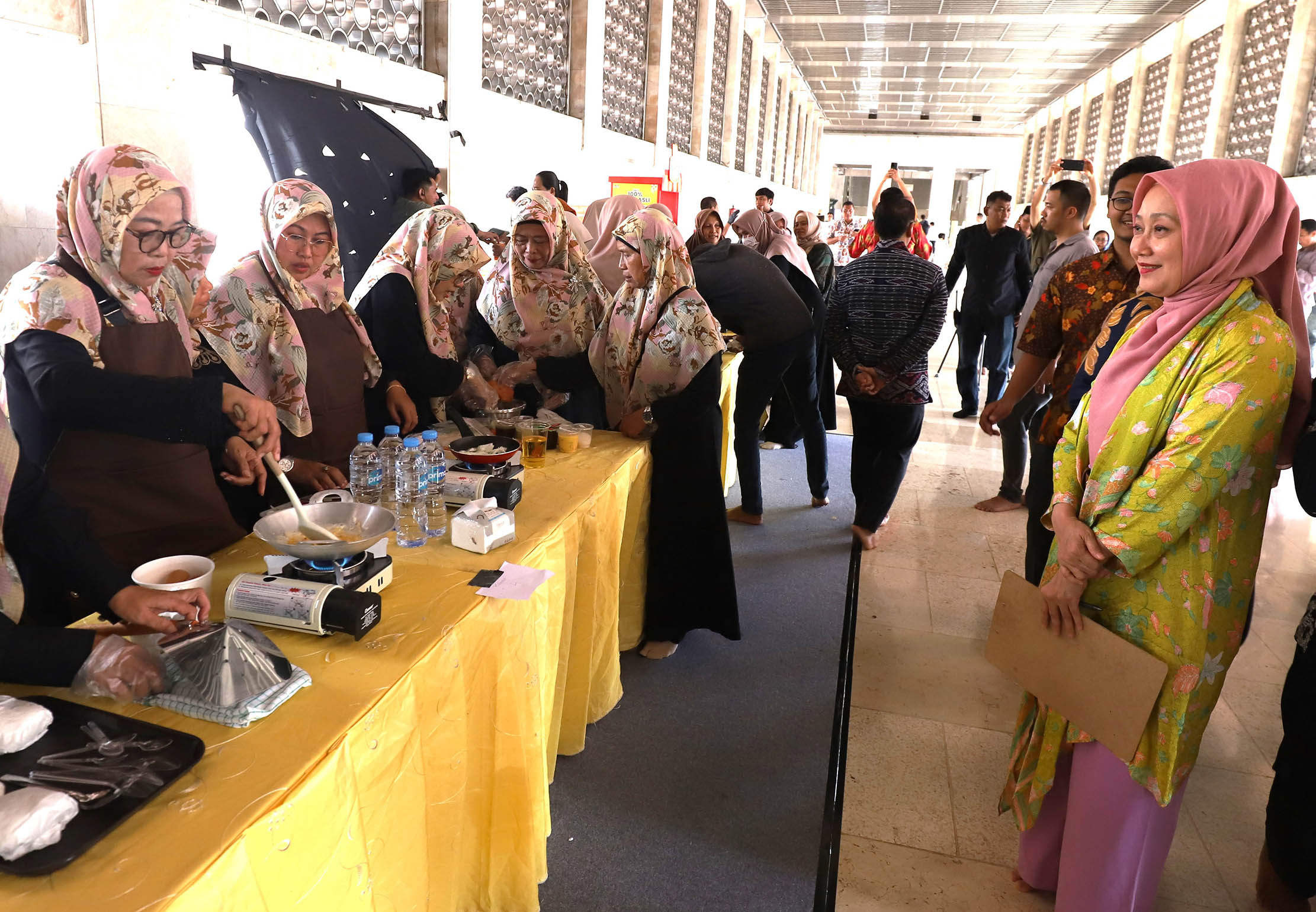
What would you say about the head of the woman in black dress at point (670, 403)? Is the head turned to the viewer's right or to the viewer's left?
to the viewer's left

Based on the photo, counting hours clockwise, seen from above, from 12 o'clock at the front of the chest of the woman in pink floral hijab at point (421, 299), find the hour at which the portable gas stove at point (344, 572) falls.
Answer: The portable gas stove is roughly at 3 o'clock from the woman in pink floral hijab.

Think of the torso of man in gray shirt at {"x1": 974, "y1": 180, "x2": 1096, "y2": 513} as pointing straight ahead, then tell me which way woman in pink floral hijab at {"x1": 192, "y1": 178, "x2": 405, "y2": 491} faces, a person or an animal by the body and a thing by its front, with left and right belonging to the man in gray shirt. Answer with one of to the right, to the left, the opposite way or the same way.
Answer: the opposite way

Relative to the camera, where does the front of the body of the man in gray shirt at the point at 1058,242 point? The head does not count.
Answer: to the viewer's left

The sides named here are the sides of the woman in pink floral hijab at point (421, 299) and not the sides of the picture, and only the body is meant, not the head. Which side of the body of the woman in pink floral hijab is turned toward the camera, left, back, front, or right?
right

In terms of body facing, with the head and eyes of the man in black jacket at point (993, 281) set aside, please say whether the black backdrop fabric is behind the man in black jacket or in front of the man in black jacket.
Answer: in front

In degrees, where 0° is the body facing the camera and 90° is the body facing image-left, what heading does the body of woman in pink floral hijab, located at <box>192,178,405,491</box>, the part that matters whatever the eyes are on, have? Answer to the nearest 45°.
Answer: approximately 315°

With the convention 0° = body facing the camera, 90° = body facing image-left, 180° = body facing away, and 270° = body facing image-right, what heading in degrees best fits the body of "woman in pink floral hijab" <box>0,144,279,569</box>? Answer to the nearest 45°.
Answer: approximately 315°

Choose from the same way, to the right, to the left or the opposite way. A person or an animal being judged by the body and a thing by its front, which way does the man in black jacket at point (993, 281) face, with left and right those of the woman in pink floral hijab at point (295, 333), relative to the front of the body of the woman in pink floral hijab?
to the right

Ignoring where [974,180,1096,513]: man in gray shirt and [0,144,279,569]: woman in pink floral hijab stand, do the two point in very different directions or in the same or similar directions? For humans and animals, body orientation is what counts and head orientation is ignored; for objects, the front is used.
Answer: very different directions

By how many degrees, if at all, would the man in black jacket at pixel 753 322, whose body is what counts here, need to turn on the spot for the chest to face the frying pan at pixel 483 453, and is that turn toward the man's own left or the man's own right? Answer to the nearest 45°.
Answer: approximately 135° to the man's own left

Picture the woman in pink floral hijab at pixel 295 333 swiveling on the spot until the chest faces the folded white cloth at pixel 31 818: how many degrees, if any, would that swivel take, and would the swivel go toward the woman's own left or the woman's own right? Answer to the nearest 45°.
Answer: approximately 45° to the woman's own right

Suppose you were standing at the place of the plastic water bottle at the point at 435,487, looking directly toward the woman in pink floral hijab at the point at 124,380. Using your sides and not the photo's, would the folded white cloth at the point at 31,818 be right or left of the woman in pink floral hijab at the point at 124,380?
left
